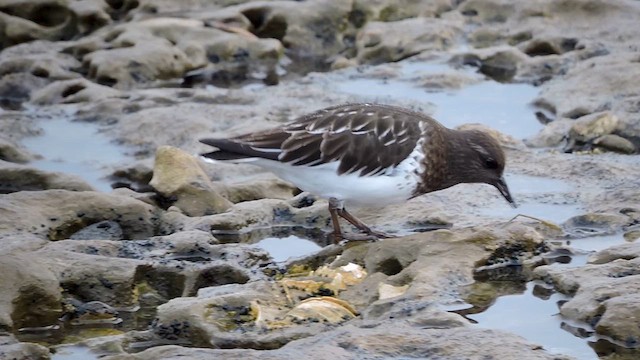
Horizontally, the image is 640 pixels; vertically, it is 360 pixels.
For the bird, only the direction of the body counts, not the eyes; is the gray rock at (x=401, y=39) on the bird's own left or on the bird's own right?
on the bird's own left

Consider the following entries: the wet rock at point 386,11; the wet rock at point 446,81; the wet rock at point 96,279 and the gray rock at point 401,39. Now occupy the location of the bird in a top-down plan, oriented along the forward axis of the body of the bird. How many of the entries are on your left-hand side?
3

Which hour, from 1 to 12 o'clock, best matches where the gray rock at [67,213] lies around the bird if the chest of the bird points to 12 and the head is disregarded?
The gray rock is roughly at 6 o'clock from the bird.

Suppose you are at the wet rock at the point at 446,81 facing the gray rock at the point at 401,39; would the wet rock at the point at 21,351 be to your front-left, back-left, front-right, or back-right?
back-left

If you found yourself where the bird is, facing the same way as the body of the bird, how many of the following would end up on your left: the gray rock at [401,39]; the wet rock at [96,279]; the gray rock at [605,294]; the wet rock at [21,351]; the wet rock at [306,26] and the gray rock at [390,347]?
2

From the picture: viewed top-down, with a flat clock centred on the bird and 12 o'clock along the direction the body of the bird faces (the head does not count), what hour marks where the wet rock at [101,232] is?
The wet rock is roughly at 6 o'clock from the bird.

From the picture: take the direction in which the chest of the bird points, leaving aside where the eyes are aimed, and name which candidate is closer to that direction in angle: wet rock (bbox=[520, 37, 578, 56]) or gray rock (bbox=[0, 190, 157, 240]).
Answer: the wet rock

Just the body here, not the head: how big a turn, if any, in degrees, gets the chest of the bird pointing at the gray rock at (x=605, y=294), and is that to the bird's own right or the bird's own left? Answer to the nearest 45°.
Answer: approximately 45° to the bird's own right

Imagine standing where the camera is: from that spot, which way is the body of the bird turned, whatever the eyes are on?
to the viewer's right

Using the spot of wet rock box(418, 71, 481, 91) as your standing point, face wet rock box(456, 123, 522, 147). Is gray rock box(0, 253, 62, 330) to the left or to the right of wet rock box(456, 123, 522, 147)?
right

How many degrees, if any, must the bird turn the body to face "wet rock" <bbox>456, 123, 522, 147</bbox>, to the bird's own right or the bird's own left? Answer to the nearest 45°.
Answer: approximately 45° to the bird's own left

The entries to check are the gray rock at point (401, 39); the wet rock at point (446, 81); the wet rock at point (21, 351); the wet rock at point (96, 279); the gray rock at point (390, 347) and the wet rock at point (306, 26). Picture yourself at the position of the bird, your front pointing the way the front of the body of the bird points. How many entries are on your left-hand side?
3

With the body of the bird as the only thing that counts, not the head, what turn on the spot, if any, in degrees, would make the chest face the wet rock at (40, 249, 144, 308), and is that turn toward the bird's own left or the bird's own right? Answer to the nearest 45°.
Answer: approximately 135° to the bird's own right

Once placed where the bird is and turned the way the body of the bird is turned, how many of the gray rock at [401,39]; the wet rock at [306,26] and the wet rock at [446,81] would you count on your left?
3

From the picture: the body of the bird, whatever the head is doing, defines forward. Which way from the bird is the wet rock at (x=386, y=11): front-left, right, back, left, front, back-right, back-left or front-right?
left
